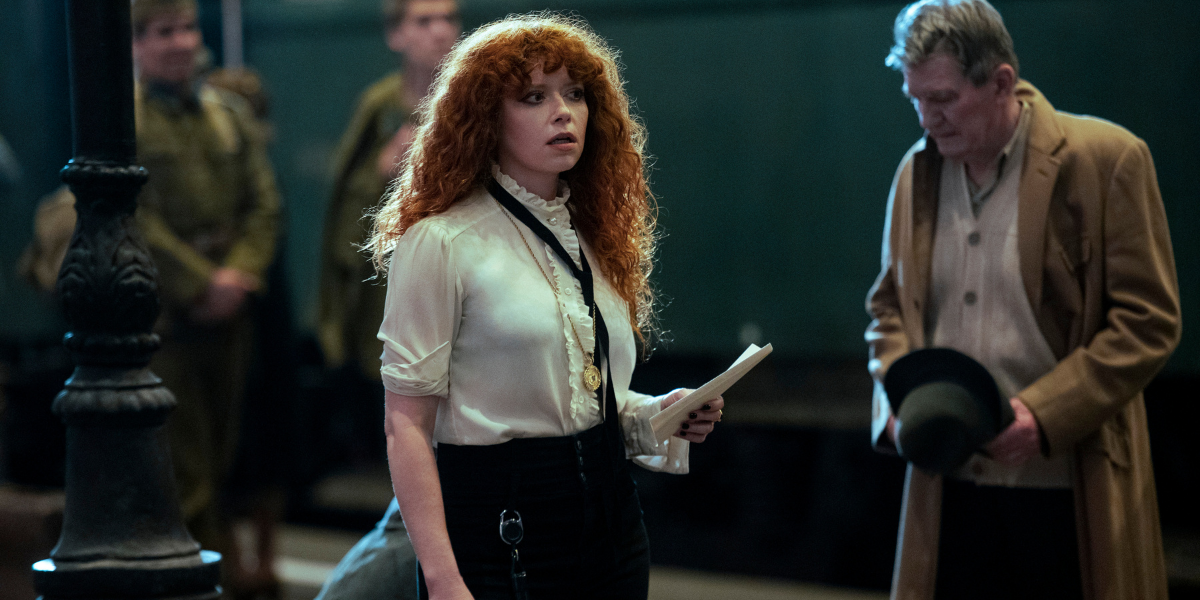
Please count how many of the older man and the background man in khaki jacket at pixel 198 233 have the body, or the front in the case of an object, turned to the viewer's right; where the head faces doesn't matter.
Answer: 0

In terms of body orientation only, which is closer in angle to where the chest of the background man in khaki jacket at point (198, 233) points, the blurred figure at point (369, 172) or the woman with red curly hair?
the woman with red curly hair

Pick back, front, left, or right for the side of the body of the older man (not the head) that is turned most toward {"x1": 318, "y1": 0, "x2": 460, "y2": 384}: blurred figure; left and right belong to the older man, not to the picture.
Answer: right

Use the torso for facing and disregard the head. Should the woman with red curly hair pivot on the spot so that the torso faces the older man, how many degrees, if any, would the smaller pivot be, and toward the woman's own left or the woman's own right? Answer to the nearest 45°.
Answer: approximately 90° to the woman's own left

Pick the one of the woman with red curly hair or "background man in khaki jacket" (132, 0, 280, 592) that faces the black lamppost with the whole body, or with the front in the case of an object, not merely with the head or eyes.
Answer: the background man in khaki jacket

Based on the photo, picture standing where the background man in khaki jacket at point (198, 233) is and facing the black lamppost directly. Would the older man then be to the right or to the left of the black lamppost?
left

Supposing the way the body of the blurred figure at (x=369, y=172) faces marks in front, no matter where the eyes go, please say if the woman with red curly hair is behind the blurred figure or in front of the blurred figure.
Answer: in front

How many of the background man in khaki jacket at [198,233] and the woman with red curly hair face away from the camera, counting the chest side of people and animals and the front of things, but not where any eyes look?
0

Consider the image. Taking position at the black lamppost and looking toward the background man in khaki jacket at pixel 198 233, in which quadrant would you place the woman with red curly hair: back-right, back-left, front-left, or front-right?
back-right

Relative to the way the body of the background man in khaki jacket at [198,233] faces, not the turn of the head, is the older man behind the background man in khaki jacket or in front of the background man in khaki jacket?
in front
